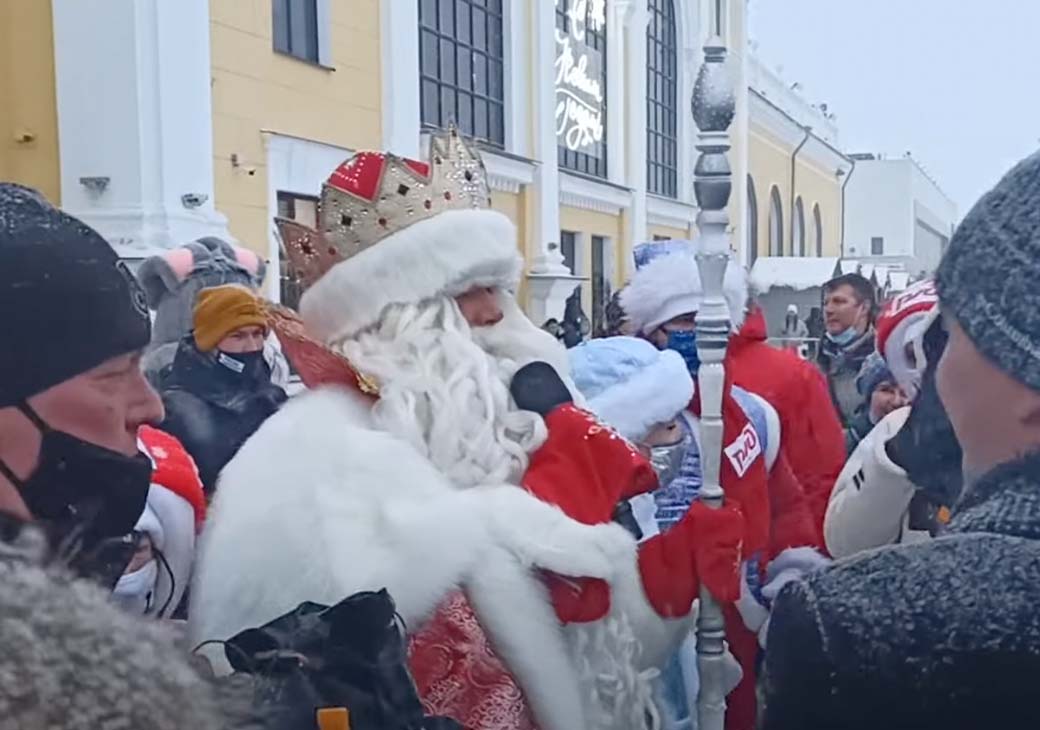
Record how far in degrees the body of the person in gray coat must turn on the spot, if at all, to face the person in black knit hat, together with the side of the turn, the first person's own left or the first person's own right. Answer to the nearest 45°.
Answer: approximately 45° to the first person's own left

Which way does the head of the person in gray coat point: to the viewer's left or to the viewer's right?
to the viewer's left

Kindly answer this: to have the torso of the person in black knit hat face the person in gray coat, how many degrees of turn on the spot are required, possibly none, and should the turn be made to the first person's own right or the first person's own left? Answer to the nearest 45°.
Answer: approximately 45° to the first person's own right

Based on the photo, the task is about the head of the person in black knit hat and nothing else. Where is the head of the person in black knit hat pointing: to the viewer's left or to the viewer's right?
to the viewer's right

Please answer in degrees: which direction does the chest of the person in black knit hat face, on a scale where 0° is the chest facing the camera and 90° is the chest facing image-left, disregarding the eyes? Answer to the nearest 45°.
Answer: approximately 270°

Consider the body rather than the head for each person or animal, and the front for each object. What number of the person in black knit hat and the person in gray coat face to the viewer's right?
1

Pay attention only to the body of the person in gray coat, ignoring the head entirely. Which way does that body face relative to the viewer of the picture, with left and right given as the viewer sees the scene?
facing away from the viewer and to the left of the viewer
